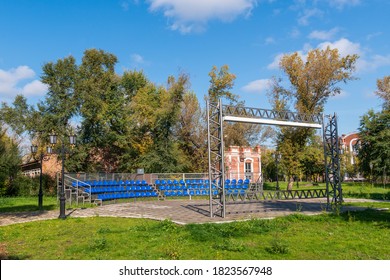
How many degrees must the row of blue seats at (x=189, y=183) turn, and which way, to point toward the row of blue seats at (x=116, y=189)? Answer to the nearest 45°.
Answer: approximately 45° to its right

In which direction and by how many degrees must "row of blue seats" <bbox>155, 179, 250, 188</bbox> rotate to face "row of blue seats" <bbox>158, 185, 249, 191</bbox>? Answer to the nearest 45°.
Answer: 0° — it already faces it

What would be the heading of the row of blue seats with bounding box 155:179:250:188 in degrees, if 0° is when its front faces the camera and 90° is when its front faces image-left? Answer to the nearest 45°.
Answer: approximately 0°

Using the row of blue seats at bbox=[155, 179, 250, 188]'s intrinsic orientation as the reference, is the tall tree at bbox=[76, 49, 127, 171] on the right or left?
on its right

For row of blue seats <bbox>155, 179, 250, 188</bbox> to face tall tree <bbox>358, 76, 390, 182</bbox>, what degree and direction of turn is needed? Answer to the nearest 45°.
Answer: approximately 90° to its left

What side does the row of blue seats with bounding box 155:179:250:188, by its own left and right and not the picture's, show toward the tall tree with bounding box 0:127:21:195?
right

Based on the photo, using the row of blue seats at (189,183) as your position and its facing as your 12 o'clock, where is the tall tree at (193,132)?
The tall tree is roughly at 6 o'clock from the row of blue seats.

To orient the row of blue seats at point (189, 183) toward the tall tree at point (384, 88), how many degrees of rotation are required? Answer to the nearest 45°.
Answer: approximately 135° to its left
